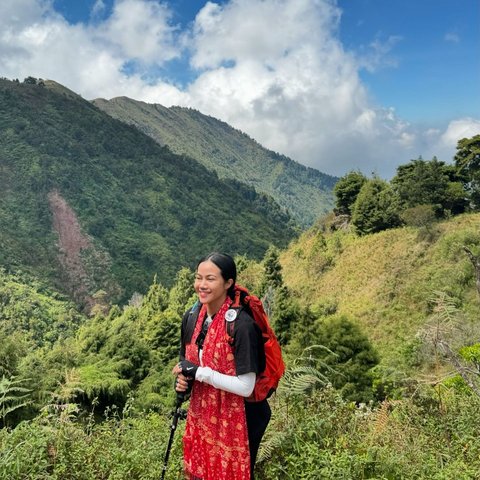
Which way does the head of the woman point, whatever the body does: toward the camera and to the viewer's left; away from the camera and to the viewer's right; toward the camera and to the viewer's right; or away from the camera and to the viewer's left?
toward the camera and to the viewer's left

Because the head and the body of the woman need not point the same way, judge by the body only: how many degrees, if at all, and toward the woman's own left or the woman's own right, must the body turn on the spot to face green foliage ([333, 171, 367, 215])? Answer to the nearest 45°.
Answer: approximately 135° to the woman's own right

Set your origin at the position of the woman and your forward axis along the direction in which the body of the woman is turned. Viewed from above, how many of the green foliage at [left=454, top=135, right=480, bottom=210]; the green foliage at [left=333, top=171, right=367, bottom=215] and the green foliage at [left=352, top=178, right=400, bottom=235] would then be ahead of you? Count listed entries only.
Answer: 0

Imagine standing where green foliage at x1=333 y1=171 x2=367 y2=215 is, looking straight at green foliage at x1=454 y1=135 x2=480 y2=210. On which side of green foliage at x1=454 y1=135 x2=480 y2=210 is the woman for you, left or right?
right

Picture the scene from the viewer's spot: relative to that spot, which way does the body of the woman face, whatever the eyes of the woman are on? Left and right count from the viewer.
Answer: facing the viewer and to the left of the viewer

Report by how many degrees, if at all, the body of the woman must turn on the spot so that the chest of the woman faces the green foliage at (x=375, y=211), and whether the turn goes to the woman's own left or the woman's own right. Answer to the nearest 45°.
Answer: approximately 135° to the woman's own right

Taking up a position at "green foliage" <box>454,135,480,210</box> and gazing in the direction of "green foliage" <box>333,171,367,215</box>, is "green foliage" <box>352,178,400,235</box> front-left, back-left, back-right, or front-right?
front-left

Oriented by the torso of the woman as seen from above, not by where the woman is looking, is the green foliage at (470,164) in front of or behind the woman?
behind
